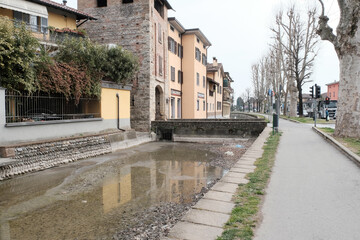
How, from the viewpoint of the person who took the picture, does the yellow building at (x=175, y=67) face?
facing the viewer and to the right of the viewer

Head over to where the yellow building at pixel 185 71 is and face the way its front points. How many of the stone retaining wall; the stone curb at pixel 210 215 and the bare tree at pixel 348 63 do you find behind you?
0

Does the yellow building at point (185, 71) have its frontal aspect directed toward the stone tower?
no

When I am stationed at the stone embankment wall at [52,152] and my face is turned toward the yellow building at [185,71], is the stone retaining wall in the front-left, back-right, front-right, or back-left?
front-right

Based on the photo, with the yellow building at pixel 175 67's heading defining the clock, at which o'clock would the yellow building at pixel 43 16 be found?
the yellow building at pixel 43 16 is roughly at 3 o'clock from the yellow building at pixel 175 67.

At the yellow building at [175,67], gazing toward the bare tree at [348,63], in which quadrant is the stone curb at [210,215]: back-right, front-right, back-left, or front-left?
front-right

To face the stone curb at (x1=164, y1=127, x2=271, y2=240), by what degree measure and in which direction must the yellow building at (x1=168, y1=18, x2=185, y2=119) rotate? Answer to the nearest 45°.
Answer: approximately 45° to its right

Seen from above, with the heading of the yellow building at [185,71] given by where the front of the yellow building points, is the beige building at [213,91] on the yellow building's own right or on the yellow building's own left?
on the yellow building's own left

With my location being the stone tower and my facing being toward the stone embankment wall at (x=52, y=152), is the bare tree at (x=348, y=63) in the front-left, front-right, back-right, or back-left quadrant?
front-left

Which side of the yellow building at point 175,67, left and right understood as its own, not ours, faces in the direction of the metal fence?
right

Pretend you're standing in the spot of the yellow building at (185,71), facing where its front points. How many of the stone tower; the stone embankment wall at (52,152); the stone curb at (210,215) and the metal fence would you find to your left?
0
